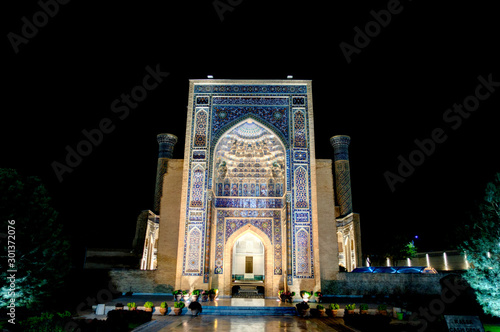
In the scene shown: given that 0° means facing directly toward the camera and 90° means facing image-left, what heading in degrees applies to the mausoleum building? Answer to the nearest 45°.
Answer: approximately 0°

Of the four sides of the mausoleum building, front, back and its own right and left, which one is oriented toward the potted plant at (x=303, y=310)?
front

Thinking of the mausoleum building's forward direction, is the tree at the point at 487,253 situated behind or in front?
in front

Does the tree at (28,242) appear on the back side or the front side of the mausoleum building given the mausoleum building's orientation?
on the front side

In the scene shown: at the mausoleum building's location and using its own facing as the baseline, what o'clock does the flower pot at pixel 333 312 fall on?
The flower pot is roughly at 11 o'clock from the mausoleum building.
